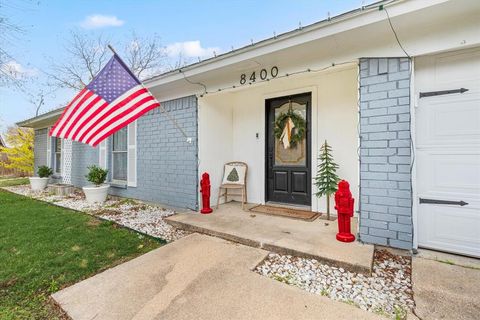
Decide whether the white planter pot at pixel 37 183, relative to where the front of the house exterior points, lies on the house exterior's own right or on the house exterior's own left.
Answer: on the house exterior's own right

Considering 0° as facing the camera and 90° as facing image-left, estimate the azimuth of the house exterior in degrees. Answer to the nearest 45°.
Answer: approximately 45°

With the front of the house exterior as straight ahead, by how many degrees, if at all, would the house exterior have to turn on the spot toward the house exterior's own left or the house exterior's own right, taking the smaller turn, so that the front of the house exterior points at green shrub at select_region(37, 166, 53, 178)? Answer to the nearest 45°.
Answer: approximately 90° to the house exterior's own right

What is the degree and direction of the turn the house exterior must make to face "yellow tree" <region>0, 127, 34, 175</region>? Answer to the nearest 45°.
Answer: approximately 90° to its right
